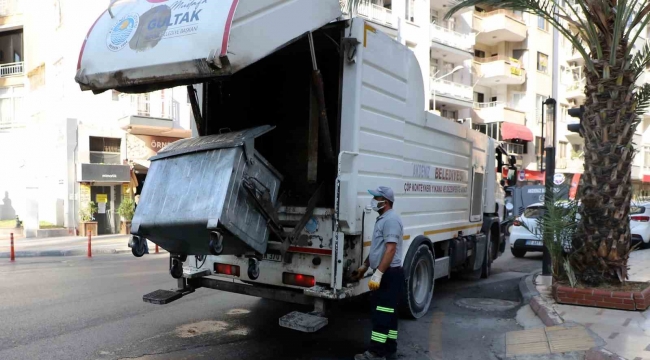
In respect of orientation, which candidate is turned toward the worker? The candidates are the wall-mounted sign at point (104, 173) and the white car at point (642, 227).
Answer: the wall-mounted sign

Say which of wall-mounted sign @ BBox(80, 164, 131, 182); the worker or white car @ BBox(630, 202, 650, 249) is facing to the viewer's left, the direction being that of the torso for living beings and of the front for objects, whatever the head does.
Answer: the worker

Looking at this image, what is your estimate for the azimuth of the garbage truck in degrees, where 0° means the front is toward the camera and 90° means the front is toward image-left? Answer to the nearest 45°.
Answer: approximately 225°

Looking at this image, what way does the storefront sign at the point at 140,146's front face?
toward the camera

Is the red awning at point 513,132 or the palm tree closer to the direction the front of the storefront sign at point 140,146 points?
the palm tree

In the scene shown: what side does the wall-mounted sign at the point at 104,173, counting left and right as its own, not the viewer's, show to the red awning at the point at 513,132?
left

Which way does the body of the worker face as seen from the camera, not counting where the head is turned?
to the viewer's left

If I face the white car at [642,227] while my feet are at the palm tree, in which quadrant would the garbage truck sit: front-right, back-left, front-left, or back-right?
back-left

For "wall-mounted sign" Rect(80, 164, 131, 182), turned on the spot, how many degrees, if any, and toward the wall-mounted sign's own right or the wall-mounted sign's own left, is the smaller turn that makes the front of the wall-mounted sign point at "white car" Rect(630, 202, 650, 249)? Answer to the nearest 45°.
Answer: approximately 45° to the wall-mounted sign's own left

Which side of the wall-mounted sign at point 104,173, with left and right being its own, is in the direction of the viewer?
front

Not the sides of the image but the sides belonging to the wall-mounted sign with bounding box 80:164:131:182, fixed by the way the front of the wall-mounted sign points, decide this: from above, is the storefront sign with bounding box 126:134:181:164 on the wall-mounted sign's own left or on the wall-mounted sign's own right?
on the wall-mounted sign's own left

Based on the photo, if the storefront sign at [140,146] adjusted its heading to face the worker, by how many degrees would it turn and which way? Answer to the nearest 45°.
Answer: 0° — it already faces them

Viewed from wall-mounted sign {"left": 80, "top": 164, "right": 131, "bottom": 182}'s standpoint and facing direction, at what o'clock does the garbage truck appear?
The garbage truck is roughly at 12 o'clock from the wall-mounted sign.

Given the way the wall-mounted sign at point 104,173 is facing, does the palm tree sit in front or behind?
in front
